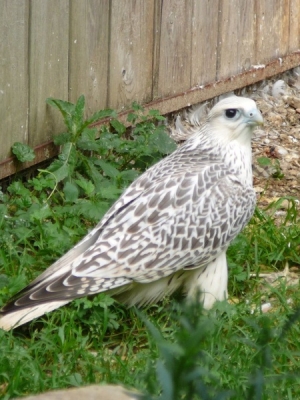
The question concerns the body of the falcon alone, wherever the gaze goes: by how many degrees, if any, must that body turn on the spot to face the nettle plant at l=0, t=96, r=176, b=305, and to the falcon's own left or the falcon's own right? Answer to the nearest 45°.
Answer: approximately 135° to the falcon's own left

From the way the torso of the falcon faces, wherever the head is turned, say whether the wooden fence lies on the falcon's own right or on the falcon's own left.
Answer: on the falcon's own left

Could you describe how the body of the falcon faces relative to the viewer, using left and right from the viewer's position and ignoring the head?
facing to the right of the viewer
